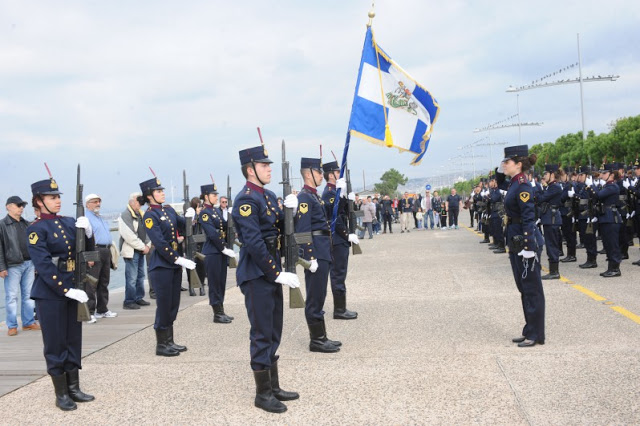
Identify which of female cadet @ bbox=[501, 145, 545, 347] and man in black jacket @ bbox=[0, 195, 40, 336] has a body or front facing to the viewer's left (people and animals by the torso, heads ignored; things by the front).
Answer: the female cadet

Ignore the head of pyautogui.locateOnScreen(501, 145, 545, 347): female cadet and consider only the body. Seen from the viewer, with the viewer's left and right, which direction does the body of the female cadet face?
facing to the left of the viewer

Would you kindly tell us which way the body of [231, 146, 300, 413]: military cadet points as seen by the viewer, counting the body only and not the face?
to the viewer's right

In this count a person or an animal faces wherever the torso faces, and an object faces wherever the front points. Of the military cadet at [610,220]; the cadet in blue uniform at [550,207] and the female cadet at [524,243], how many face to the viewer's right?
0

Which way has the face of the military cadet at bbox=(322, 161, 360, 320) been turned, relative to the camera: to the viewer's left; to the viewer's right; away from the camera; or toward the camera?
to the viewer's right

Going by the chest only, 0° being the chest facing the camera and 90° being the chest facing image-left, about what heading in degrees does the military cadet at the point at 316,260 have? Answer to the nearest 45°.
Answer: approximately 270°

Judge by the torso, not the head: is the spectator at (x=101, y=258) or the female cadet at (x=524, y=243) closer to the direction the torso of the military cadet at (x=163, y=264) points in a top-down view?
the female cadet

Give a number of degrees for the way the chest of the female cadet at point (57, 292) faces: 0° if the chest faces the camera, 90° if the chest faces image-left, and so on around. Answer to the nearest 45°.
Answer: approximately 315°

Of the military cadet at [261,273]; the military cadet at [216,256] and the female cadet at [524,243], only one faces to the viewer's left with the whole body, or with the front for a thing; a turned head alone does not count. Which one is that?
the female cadet

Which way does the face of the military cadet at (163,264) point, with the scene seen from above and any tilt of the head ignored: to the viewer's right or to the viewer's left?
to the viewer's right

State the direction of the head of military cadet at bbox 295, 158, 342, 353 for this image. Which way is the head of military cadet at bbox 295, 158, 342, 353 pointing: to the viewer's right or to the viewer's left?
to the viewer's right

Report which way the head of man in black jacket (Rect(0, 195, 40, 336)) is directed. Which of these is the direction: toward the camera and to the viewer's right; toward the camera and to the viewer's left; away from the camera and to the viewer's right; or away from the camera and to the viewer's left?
toward the camera and to the viewer's right

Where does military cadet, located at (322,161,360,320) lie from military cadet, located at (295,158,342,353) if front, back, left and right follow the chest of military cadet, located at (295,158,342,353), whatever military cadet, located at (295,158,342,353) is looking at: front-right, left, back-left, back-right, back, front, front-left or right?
left

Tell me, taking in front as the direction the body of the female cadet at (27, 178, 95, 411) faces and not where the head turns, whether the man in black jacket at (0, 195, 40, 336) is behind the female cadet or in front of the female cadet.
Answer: behind

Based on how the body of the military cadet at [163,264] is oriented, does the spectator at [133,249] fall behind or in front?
behind

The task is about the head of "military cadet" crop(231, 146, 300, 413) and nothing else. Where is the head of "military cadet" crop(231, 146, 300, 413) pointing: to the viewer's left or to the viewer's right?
to the viewer's right

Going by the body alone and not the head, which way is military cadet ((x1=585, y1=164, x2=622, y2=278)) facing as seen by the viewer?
to the viewer's left
